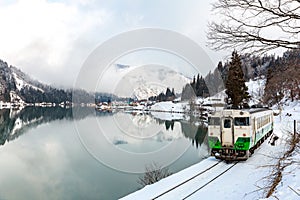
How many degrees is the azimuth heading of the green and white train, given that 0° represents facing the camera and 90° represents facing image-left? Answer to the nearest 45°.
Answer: approximately 45°
